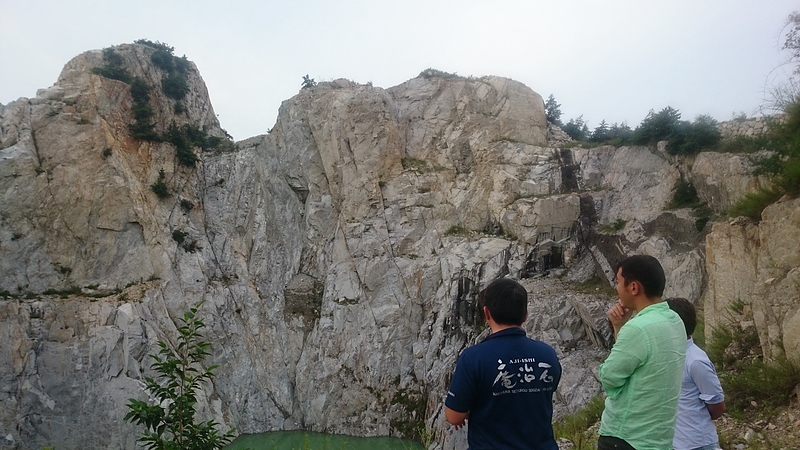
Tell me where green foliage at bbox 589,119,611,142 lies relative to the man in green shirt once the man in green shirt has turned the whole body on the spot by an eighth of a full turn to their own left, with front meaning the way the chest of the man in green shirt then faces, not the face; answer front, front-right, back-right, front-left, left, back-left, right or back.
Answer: right

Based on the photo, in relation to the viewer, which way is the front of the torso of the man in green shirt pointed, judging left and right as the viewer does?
facing away from the viewer and to the left of the viewer

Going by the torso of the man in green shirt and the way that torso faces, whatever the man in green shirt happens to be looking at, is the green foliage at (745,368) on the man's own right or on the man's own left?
on the man's own right

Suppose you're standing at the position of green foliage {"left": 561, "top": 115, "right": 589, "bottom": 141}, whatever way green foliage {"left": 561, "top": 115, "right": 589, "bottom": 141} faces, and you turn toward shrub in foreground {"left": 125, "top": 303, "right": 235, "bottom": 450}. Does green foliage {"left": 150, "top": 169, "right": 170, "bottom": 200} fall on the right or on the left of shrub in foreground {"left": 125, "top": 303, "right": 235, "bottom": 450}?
right

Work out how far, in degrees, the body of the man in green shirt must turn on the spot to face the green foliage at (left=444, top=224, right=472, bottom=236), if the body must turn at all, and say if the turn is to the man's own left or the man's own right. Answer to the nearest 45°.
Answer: approximately 45° to the man's own right

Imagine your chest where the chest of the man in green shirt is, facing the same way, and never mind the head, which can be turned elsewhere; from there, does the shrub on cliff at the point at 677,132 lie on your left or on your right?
on your right

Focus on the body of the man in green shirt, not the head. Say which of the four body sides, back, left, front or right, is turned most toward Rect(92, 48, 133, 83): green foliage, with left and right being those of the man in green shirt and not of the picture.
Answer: front

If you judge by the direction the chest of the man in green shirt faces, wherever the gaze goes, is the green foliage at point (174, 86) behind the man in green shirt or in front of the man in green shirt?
in front

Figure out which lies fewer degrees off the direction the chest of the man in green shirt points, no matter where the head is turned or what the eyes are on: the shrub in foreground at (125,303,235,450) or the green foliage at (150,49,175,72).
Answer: the green foliage

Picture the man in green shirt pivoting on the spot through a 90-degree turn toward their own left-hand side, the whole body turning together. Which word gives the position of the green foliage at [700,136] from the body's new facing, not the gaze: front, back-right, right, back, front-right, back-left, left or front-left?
back-right

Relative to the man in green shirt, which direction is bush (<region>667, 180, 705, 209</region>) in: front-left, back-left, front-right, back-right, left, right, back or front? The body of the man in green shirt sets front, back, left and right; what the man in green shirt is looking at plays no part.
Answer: front-right

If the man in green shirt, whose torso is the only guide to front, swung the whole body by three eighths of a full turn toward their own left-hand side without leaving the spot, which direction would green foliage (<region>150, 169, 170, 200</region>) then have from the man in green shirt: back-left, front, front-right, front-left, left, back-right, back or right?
back-right

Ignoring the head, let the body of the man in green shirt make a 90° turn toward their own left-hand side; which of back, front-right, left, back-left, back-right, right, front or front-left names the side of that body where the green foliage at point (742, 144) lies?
back-right

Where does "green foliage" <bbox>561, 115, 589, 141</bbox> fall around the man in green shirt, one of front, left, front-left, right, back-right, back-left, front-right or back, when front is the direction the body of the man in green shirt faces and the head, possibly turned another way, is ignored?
front-right

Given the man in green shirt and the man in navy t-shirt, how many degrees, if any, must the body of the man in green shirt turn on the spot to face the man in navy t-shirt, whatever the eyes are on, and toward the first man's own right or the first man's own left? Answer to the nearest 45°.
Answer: approximately 90° to the first man's own left

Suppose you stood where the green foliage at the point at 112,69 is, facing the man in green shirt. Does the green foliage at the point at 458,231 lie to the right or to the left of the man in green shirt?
left

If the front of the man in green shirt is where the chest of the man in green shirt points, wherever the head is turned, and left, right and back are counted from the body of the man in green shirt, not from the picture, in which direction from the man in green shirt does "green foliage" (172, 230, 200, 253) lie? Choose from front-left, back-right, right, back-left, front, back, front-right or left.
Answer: front
